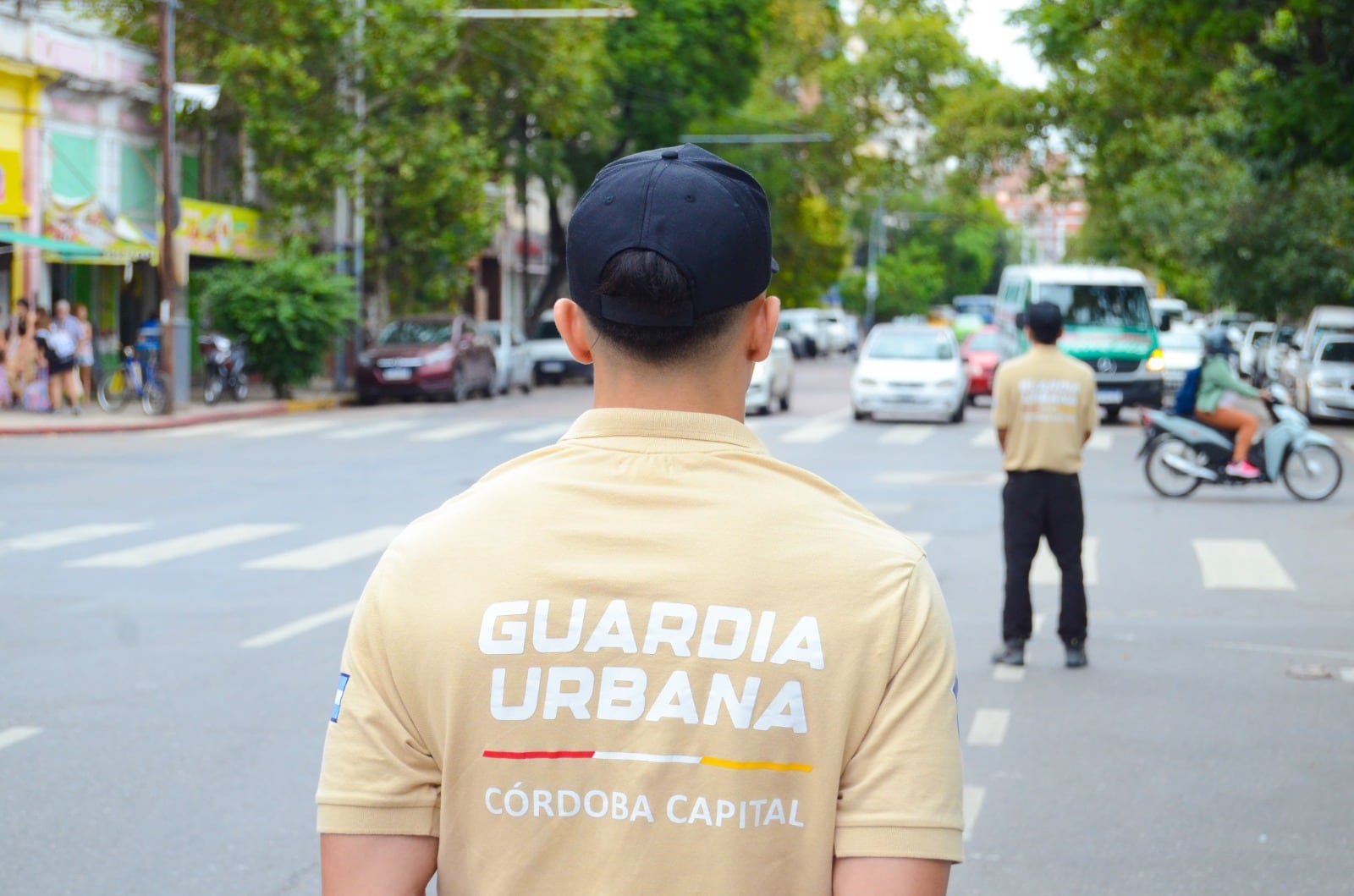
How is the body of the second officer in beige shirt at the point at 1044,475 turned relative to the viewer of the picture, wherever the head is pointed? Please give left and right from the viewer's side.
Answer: facing away from the viewer

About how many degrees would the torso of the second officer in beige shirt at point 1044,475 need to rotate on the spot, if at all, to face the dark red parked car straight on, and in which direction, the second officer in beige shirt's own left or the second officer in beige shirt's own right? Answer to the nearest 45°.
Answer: approximately 45° to the second officer in beige shirt's own left

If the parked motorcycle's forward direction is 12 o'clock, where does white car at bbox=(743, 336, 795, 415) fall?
The white car is roughly at 8 o'clock from the parked motorcycle.

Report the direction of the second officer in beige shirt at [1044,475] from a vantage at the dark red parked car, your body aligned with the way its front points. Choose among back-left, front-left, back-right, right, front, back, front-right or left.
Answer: front-left

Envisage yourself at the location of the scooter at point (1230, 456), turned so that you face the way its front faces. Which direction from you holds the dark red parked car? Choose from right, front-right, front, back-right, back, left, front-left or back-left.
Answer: back-left

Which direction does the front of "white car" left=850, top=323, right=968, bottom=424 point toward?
toward the camera

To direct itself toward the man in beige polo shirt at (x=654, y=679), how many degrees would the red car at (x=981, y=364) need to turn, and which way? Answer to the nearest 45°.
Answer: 0° — it already faces them

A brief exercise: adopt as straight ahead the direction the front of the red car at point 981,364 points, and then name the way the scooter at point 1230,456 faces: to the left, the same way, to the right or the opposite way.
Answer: to the left

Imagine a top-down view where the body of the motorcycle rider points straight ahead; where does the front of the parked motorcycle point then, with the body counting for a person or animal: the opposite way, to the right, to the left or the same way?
to the right

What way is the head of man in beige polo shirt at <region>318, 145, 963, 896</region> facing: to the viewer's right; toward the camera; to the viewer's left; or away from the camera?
away from the camera

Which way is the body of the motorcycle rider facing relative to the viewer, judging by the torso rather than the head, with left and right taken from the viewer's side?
facing to the right of the viewer

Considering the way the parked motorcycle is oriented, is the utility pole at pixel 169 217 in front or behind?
in front

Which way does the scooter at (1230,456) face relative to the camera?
to the viewer's right

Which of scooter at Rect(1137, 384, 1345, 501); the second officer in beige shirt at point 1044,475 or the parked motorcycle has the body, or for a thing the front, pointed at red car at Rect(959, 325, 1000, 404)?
the second officer in beige shirt

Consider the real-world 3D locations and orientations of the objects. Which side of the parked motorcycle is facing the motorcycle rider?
left

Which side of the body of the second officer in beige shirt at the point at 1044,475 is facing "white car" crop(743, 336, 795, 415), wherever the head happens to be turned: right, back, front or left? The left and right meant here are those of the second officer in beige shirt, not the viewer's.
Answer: front

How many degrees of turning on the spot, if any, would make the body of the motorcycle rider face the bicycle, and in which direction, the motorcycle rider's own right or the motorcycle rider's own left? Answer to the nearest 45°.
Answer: approximately 180°

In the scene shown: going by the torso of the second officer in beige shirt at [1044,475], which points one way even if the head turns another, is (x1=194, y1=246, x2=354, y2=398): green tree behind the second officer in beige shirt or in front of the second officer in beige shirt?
in front

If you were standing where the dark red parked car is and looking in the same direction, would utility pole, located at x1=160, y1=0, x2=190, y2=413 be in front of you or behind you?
in front

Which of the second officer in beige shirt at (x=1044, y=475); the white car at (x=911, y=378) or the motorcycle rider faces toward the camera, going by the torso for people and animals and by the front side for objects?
the white car

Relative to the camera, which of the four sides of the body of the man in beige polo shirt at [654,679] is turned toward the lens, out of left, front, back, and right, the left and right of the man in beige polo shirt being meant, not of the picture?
back

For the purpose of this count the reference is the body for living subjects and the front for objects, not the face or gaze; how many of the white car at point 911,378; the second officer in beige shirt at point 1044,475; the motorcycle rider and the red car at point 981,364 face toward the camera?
2
